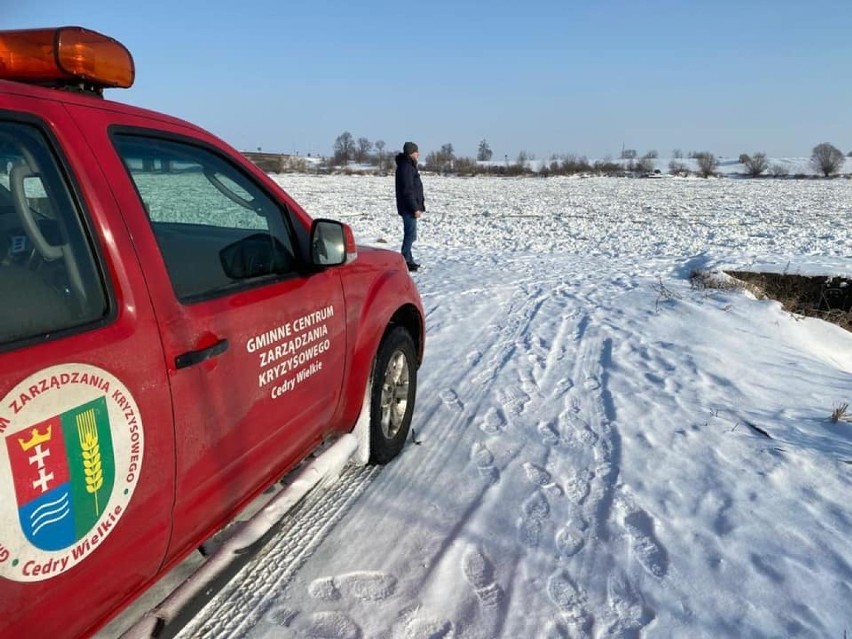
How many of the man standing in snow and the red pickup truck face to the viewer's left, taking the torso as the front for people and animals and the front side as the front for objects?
0

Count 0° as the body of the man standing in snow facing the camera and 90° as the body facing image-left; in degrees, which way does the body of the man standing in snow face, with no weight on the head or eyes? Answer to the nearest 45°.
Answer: approximately 270°

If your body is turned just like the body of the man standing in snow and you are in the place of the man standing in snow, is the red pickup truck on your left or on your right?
on your right

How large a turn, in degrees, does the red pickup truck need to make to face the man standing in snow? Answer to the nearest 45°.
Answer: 0° — it already faces them

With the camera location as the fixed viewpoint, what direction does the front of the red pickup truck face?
facing away from the viewer and to the right of the viewer

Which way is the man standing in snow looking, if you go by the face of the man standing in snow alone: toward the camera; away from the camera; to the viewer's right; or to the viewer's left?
to the viewer's right
